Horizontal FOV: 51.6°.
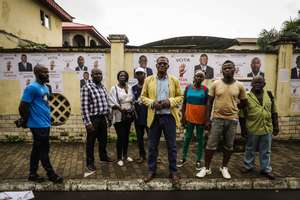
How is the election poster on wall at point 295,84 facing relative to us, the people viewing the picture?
facing the viewer

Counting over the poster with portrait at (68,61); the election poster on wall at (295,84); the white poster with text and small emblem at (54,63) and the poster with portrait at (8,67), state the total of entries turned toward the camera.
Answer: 4

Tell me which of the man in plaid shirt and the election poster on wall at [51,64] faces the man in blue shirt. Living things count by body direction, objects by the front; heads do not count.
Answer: the election poster on wall

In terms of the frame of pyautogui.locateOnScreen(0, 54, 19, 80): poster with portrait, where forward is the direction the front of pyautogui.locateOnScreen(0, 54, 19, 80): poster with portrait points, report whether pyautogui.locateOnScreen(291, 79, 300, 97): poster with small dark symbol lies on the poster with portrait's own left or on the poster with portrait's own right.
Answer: on the poster with portrait's own left

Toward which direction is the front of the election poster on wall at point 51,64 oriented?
toward the camera

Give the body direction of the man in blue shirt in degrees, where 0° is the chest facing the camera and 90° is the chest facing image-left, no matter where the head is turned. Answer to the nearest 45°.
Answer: approximately 315°

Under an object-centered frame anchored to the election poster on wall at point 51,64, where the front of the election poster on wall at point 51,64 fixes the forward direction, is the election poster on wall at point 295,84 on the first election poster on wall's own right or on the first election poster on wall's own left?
on the first election poster on wall's own left

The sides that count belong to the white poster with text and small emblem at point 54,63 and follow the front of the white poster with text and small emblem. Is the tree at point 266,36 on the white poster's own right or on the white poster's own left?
on the white poster's own left

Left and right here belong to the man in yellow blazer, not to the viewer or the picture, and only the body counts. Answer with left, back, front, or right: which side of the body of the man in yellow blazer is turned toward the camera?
front
